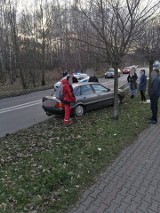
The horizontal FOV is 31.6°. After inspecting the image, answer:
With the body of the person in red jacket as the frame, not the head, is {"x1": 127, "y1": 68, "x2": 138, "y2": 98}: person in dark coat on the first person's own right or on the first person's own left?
on the first person's own left

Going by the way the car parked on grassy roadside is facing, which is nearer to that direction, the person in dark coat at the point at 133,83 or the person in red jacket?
the person in dark coat

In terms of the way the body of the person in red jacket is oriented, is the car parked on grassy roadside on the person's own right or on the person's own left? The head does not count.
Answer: on the person's own left

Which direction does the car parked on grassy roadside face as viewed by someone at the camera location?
facing away from the viewer and to the right of the viewer

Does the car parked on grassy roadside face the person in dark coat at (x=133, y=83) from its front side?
yes

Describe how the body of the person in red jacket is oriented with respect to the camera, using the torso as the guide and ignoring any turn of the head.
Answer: to the viewer's right
